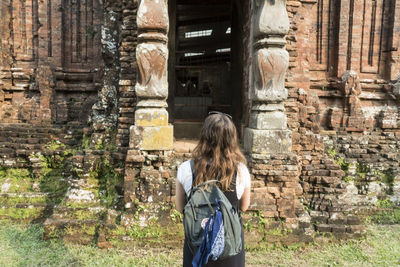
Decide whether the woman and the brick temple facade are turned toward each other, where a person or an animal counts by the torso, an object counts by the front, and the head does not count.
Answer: yes

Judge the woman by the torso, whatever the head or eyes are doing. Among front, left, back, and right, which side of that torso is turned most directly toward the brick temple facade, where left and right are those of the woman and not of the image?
front

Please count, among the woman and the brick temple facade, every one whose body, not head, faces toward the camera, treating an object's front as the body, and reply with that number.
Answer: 1

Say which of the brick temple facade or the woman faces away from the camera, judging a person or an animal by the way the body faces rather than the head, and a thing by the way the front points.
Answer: the woman

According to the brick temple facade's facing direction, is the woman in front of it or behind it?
in front

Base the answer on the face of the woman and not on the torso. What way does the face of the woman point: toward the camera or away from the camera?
away from the camera

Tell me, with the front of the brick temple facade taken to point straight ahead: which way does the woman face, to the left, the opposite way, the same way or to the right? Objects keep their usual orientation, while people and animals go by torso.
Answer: the opposite way

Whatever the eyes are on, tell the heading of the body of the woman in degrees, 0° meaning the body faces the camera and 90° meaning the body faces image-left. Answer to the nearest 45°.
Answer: approximately 180°

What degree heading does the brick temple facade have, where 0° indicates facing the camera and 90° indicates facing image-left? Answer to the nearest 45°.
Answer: approximately 0°
